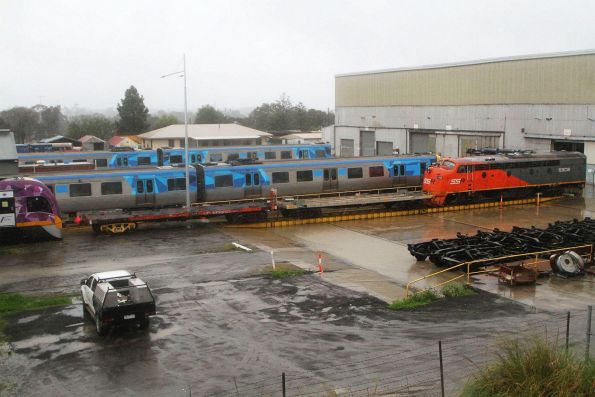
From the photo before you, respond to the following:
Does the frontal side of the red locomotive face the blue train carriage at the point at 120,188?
yes

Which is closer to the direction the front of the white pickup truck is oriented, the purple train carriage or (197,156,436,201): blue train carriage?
the purple train carriage

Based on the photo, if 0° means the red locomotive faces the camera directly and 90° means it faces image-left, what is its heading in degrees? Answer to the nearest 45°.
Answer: approximately 45°

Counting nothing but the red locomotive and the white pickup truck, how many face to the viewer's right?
0

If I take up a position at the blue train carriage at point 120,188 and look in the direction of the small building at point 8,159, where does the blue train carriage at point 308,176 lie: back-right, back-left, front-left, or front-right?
back-right

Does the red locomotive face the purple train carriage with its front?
yes

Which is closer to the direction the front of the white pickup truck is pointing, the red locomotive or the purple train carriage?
the purple train carriage

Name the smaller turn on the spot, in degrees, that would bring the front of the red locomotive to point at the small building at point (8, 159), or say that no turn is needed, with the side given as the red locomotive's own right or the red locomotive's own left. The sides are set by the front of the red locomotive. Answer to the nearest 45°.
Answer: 0° — it already faces it
